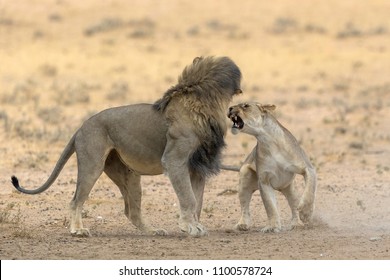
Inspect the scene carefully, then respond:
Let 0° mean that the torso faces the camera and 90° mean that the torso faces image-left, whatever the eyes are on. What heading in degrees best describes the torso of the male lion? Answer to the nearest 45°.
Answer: approximately 270°

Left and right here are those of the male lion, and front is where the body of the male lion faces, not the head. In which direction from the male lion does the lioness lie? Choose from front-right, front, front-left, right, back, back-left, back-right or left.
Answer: front
